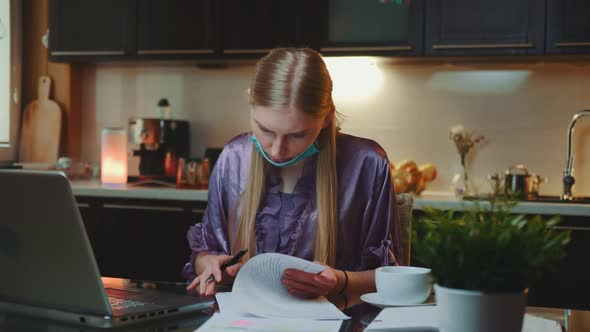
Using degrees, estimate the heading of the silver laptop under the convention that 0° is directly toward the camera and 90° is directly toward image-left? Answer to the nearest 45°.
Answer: approximately 225°

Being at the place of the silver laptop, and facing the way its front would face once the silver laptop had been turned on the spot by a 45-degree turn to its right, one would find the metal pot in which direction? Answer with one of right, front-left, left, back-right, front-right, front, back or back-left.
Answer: front-left

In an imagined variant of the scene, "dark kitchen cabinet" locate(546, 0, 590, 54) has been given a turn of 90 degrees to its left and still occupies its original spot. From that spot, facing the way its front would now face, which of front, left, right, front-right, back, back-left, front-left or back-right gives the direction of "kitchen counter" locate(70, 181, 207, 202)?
back

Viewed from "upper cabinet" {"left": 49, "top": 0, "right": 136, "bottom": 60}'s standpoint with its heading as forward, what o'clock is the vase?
The vase is roughly at 10 o'clock from the upper cabinet.

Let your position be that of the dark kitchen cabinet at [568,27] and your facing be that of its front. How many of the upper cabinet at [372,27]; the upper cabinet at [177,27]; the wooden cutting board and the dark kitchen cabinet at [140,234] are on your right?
4

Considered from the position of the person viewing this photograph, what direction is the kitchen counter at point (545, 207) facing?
facing the viewer

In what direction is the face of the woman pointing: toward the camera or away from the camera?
toward the camera

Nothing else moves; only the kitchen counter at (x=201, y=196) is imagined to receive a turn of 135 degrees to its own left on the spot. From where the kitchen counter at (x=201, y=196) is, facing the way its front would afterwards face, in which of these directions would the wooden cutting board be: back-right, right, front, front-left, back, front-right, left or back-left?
left

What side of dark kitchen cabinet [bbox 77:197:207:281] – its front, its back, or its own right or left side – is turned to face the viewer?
front

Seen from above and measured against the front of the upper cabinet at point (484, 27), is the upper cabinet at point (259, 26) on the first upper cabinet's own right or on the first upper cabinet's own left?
on the first upper cabinet's own right

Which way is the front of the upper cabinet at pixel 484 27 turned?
toward the camera

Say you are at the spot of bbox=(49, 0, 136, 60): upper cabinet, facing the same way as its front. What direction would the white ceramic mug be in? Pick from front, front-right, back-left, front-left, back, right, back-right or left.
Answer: front

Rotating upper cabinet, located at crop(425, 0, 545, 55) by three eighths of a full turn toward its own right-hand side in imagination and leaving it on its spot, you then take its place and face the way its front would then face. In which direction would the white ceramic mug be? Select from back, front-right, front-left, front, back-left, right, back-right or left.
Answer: back-left

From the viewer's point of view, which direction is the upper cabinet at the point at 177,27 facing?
toward the camera
